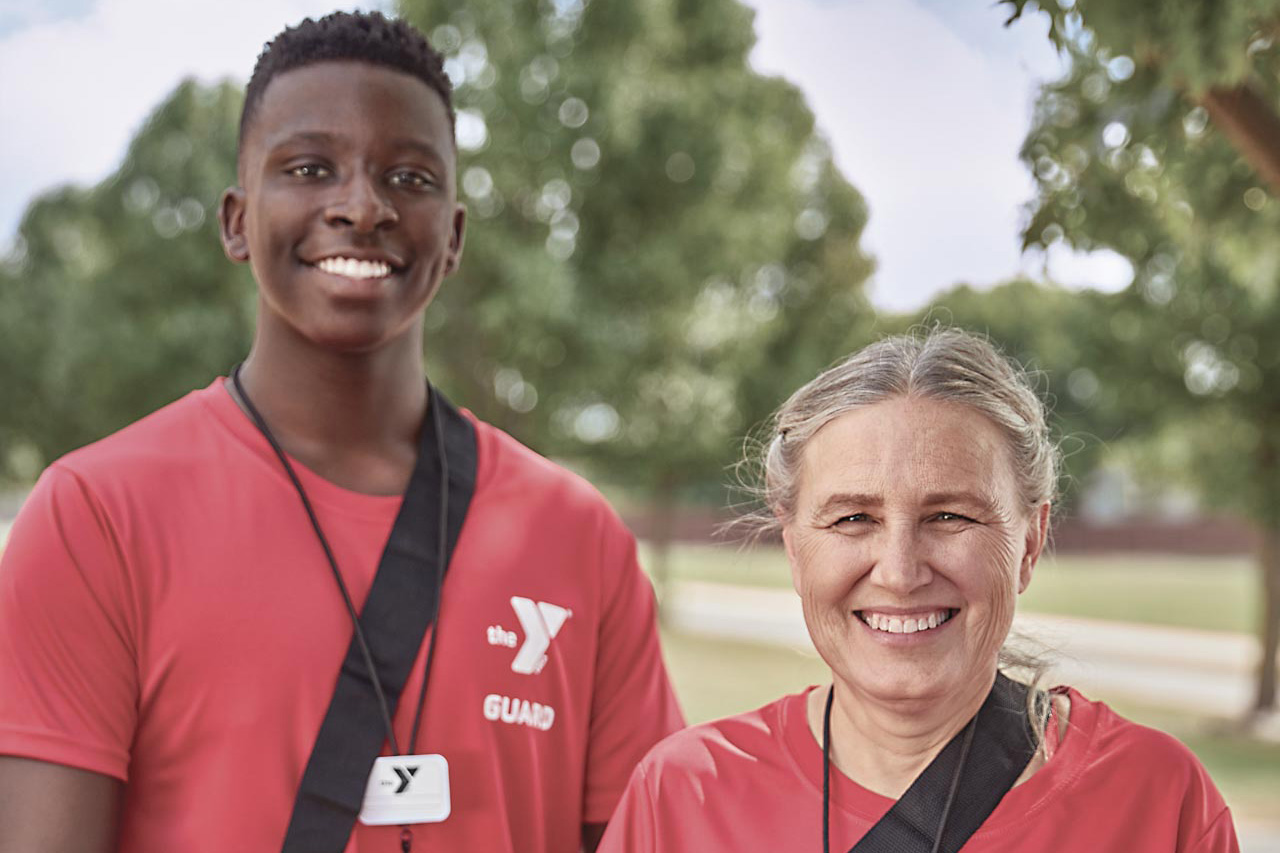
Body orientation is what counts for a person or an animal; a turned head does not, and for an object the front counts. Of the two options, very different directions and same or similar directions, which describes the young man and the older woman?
same or similar directions

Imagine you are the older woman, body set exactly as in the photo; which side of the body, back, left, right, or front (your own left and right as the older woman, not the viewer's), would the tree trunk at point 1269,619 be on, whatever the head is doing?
back

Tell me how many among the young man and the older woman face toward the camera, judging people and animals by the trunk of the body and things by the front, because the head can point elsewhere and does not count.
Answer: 2

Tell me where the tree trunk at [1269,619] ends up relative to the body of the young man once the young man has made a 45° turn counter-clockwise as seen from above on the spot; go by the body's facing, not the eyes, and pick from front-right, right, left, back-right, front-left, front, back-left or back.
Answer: left

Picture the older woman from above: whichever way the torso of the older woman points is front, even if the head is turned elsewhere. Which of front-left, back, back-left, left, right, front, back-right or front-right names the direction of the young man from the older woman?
right

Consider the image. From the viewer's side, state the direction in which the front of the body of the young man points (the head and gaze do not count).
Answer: toward the camera

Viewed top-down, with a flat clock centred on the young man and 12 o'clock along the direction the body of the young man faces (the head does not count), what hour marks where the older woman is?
The older woman is roughly at 10 o'clock from the young man.

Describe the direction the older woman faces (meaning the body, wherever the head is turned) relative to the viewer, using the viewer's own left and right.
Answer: facing the viewer
